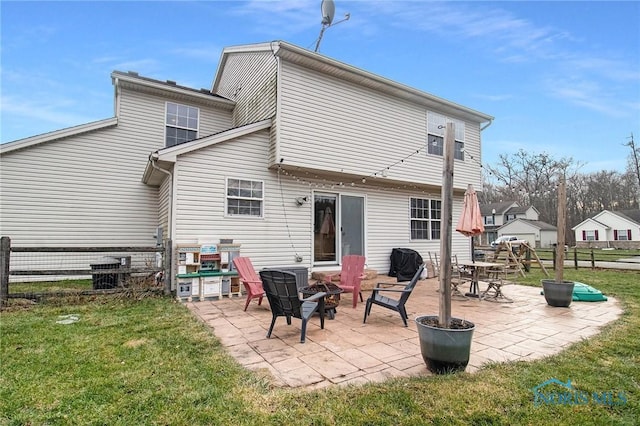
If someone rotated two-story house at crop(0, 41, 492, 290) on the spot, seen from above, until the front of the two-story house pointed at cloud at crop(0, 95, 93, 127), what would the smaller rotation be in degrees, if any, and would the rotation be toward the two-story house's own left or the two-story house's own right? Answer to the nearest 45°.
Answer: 0° — it already faces it

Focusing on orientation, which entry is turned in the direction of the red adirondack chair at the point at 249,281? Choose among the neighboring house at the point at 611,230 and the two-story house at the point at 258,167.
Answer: the neighboring house

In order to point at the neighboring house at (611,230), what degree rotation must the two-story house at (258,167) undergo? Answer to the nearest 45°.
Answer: approximately 90° to its right

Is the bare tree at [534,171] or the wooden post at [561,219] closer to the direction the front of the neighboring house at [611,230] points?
the wooden post

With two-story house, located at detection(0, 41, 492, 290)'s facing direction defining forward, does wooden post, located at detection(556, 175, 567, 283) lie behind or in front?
behind

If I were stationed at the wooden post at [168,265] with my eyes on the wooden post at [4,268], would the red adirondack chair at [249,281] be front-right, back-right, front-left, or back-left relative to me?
back-left

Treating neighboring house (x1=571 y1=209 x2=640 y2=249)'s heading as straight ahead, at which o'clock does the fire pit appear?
The fire pit is roughly at 12 o'clock from the neighboring house.

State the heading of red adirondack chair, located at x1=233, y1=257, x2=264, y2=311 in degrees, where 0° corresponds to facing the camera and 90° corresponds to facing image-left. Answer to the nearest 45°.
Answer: approximately 315°

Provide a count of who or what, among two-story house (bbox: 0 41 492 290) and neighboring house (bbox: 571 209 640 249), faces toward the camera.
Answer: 1

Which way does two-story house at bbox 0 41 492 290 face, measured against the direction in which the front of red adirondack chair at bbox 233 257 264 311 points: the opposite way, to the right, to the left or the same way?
the opposite way

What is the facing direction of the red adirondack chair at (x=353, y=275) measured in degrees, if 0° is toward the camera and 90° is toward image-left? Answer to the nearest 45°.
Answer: approximately 45°

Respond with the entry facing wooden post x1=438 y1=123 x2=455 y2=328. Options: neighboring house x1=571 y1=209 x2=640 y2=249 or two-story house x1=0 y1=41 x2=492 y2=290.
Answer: the neighboring house
